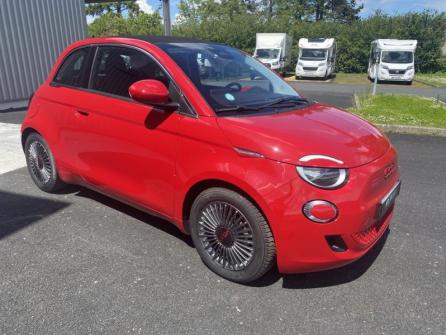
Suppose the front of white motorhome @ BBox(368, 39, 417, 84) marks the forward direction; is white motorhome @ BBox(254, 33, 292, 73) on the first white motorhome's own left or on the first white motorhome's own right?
on the first white motorhome's own right

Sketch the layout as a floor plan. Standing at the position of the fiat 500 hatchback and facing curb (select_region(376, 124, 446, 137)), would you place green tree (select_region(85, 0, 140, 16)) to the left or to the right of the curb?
left

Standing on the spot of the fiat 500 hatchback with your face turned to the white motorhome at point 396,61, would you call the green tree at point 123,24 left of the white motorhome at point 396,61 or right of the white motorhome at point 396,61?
left

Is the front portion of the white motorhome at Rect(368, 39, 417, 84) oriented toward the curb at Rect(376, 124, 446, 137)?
yes

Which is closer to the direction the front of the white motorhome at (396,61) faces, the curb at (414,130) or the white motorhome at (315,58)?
the curb

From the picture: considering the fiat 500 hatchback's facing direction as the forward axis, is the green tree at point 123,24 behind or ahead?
behind

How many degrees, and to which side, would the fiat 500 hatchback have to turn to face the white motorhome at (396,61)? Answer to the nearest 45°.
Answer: approximately 90° to its left

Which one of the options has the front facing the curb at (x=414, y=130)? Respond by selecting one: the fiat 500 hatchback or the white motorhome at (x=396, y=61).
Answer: the white motorhome

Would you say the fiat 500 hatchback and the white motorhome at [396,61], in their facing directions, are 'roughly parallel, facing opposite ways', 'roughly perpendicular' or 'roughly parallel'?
roughly perpendicular

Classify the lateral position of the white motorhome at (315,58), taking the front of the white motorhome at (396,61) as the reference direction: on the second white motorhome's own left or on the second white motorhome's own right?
on the second white motorhome's own right

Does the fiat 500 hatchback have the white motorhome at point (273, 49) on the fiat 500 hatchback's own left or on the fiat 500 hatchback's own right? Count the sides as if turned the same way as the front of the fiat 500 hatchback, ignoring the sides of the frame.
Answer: on the fiat 500 hatchback's own left
